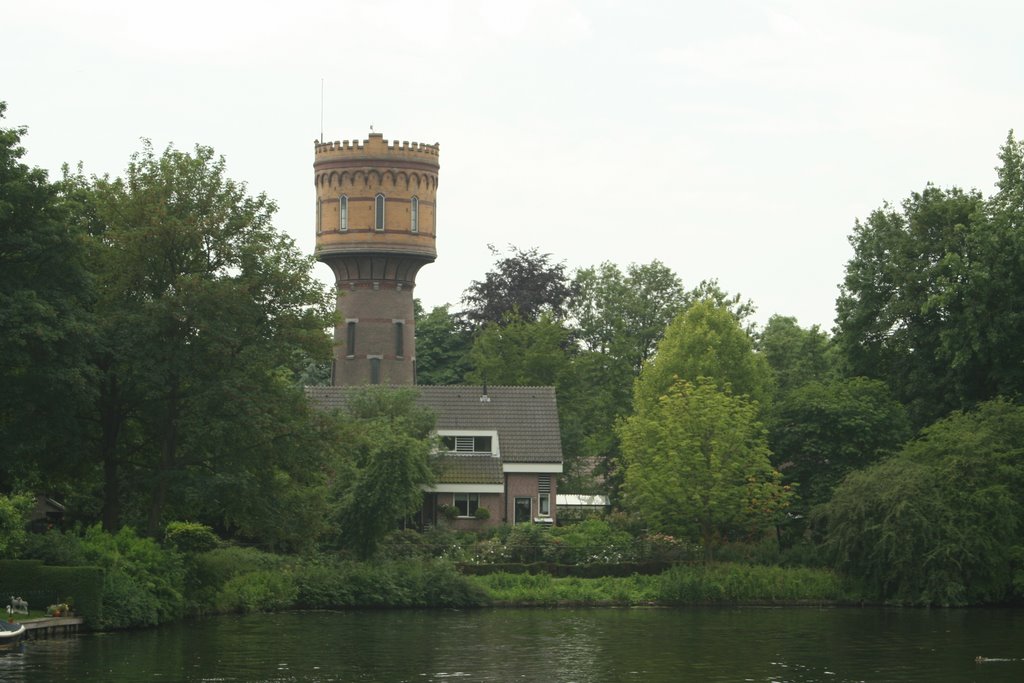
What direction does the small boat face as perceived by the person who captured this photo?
facing to the right of the viewer

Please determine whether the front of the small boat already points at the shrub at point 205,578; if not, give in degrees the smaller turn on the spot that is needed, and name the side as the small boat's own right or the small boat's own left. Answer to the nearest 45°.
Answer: approximately 45° to the small boat's own left

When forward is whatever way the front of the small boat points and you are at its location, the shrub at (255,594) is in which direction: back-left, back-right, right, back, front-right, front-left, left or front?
front-left

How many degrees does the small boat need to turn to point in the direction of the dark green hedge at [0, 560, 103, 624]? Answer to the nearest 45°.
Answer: approximately 90° to its left

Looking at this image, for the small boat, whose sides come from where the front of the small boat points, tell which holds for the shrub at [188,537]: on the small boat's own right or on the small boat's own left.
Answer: on the small boat's own left

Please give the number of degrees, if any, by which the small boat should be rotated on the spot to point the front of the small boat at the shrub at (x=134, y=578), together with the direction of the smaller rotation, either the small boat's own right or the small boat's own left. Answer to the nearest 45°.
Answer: approximately 45° to the small boat's own left
